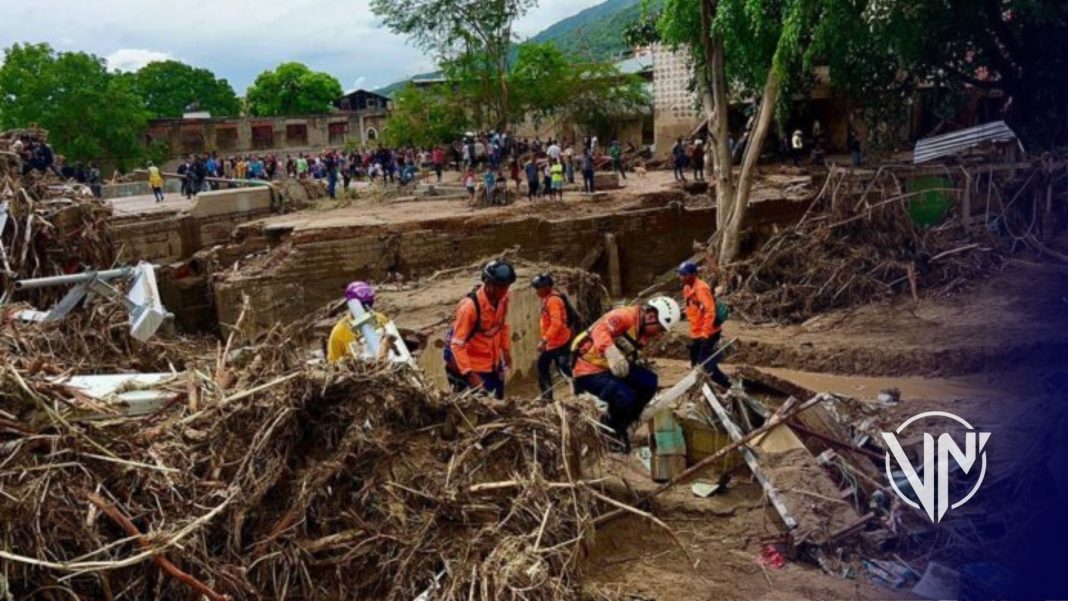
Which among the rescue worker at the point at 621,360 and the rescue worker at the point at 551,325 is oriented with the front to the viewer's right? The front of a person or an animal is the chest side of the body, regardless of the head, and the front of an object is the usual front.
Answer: the rescue worker at the point at 621,360

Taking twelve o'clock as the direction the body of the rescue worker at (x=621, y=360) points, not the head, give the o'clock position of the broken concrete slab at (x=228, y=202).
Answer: The broken concrete slab is roughly at 8 o'clock from the rescue worker.

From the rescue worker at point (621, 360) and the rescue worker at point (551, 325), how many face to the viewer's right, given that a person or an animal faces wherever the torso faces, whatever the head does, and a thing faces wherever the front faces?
1

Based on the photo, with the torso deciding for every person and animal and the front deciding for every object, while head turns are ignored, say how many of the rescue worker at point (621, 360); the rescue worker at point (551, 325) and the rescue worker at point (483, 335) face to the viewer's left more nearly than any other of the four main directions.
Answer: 1

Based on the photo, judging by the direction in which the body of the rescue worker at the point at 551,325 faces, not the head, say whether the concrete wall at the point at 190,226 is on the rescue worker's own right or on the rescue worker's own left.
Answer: on the rescue worker's own right

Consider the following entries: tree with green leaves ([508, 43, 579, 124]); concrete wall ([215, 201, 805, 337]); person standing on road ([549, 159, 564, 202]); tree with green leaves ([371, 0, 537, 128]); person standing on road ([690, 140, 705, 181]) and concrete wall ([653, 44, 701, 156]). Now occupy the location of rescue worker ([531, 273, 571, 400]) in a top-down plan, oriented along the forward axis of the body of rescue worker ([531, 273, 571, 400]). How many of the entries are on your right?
6

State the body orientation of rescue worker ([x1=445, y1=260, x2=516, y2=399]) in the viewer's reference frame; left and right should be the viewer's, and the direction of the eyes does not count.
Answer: facing the viewer and to the right of the viewer

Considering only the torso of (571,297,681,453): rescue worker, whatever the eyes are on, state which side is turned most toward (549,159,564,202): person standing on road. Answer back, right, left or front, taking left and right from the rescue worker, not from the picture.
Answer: left

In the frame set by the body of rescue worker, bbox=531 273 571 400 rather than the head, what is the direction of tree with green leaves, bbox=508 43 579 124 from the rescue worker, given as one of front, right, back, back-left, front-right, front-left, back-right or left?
right

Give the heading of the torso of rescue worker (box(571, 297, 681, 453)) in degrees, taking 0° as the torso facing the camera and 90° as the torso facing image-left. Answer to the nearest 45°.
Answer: approximately 270°
